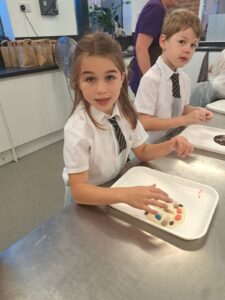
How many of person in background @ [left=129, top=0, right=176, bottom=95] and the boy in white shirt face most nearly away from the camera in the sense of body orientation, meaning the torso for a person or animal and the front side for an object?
0

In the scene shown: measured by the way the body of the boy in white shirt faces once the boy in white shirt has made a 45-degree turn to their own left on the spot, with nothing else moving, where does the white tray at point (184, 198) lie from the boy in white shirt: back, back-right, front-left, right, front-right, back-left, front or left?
right

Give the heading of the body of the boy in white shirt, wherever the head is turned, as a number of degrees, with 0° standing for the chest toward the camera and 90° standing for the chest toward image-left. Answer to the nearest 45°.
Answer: approximately 315°

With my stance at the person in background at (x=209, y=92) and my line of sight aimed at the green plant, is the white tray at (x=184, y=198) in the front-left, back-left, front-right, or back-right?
back-left

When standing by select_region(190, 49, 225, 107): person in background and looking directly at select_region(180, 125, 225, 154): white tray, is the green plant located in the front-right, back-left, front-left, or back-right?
back-right
